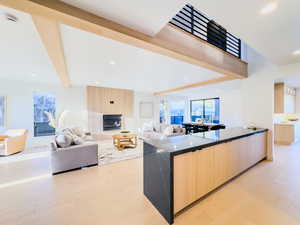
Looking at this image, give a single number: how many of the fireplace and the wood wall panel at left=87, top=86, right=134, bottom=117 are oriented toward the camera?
2

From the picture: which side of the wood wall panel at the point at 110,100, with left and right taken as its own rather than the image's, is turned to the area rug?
front

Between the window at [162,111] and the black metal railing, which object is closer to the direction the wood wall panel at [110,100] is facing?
the black metal railing

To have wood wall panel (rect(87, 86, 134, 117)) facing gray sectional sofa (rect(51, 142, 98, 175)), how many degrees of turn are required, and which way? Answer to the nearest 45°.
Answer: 0° — it already faces it

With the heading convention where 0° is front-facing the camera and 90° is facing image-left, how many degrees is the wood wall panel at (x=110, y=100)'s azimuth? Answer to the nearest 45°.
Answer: approximately 0°

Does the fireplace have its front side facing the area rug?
yes

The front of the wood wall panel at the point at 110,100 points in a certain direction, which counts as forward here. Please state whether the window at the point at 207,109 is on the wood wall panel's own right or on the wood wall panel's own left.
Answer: on the wood wall panel's own left

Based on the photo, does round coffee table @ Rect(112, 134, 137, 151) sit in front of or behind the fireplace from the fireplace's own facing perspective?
in front

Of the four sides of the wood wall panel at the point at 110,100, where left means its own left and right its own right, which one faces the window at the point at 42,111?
right

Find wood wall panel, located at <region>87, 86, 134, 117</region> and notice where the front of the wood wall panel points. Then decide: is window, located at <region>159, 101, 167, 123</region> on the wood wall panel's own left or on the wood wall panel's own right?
on the wood wall panel's own left

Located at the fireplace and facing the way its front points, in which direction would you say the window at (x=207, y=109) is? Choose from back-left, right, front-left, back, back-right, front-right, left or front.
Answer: left

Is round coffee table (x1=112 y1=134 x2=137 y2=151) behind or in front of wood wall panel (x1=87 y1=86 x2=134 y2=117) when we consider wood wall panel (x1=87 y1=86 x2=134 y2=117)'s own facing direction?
in front

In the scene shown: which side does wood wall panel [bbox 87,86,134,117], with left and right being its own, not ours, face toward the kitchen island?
front

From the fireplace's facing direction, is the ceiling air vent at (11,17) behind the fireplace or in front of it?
in front
